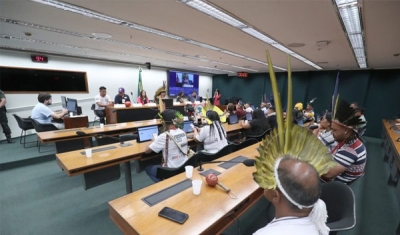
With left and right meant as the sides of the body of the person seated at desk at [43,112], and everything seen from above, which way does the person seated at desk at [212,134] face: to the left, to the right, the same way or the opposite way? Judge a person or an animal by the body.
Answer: to the left

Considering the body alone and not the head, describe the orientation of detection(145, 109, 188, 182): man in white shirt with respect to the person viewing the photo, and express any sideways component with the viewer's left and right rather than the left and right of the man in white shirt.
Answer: facing away from the viewer and to the left of the viewer

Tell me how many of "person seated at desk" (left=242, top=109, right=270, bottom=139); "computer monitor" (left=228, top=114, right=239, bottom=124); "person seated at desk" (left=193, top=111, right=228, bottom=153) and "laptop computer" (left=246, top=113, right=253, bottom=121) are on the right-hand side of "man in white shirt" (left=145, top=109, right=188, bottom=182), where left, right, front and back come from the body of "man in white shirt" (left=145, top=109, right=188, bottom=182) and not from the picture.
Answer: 4

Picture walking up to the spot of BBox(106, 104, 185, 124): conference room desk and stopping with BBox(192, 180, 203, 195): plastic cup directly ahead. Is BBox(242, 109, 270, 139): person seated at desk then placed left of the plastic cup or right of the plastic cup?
left

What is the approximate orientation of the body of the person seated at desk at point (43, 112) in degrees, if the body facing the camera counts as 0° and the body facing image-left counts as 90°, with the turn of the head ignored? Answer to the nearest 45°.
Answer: approximately 270°

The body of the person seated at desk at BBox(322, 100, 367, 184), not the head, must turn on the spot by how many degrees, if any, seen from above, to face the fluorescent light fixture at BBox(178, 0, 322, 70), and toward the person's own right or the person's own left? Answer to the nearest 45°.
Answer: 0° — they already face it

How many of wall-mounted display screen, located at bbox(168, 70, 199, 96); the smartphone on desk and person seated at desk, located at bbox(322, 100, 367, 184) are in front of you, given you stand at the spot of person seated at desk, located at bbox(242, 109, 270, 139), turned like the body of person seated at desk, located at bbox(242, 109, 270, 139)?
1

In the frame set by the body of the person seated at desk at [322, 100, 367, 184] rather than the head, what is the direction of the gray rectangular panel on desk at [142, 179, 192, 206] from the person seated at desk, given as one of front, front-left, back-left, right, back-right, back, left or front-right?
front-left

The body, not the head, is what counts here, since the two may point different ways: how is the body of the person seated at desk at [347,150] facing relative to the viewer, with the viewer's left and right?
facing to the left of the viewer

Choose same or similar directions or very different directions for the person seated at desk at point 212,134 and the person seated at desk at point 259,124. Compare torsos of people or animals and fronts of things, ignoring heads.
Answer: same or similar directions

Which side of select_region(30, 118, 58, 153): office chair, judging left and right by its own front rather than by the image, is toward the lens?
right

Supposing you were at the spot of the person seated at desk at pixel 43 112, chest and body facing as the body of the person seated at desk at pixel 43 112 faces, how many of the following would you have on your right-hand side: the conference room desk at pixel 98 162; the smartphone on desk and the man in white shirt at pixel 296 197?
3

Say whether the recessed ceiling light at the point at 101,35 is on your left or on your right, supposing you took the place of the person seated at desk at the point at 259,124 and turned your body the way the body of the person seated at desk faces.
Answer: on your left

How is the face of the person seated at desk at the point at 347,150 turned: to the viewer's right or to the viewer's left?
to the viewer's left
